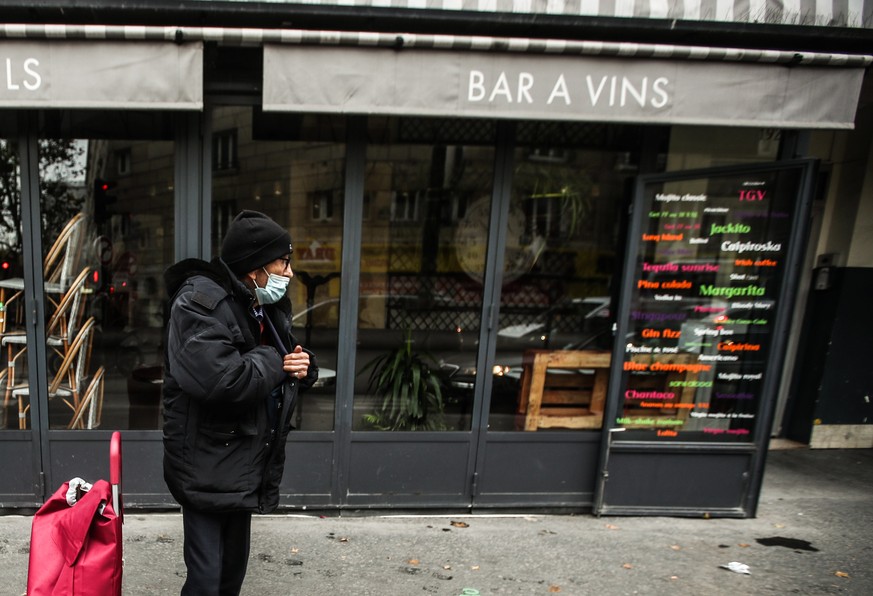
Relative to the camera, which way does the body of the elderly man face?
to the viewer's right

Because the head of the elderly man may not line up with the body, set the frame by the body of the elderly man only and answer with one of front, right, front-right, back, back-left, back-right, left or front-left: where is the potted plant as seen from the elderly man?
front-left

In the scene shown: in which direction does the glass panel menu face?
toward the camera

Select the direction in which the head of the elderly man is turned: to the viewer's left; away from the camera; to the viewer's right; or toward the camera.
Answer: to the viewer's right
